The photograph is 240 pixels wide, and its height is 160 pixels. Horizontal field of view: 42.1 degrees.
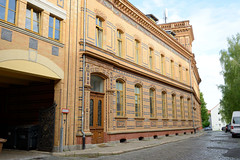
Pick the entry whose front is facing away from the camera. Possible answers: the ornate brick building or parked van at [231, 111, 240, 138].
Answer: the parked van

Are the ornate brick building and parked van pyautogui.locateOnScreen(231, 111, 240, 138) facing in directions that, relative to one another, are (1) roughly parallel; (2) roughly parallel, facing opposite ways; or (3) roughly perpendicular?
roughly perpendicular

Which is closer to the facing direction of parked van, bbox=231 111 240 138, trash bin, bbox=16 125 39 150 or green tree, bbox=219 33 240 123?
the green tree

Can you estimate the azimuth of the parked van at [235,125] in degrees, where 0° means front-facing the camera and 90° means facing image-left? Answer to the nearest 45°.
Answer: approximately 180°

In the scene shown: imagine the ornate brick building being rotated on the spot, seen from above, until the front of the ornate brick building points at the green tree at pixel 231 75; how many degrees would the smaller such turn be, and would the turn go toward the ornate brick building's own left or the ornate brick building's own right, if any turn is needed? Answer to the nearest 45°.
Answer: approximately 90° to the ornate brick building's own left

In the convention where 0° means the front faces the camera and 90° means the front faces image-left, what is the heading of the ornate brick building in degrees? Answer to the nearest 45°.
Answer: approximately 315°
